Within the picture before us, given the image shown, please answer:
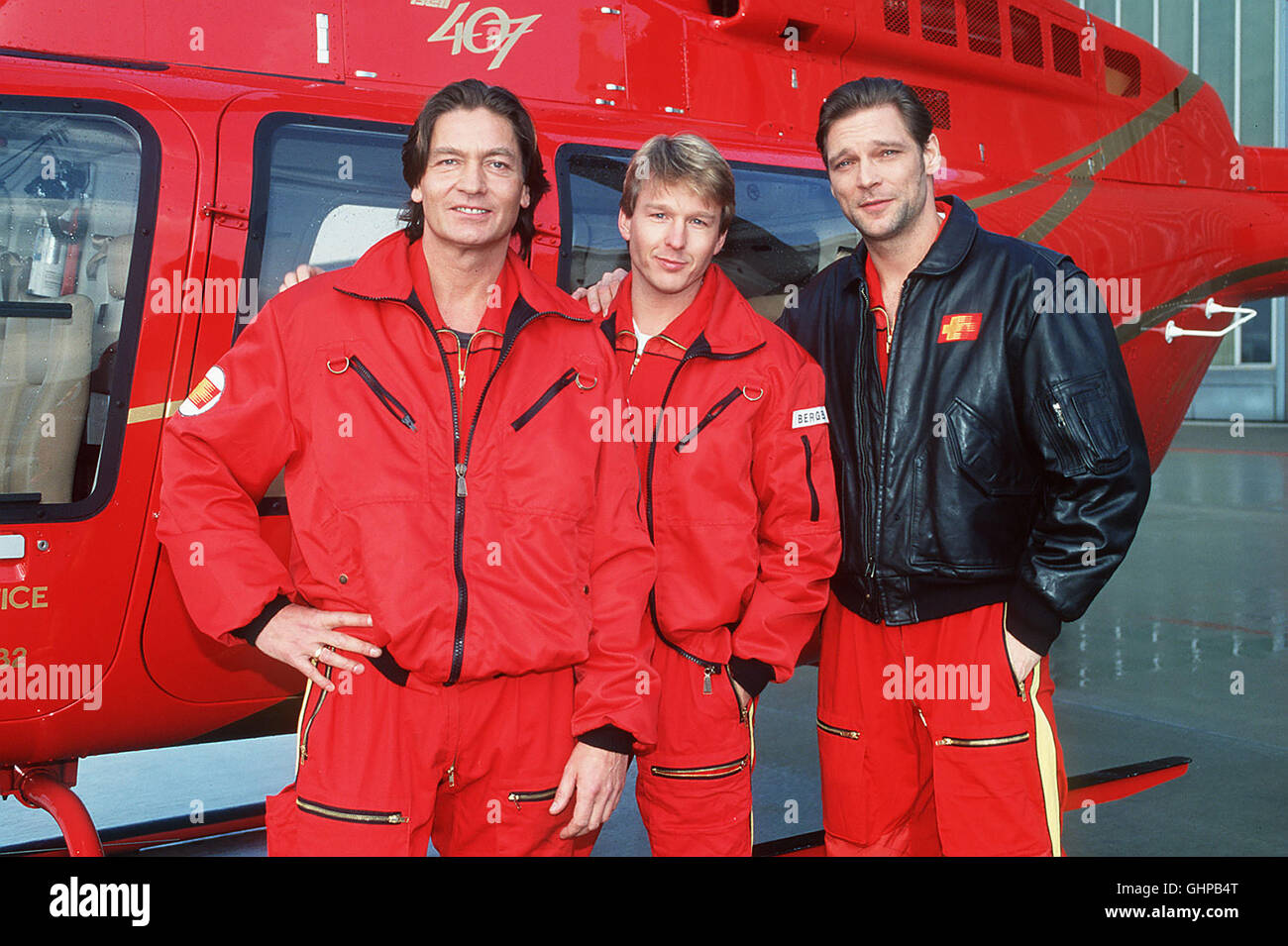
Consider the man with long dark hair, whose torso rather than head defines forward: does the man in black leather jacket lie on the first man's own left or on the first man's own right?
on the first man's own left

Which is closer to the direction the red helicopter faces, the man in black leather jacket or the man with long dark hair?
the man with long dark hair

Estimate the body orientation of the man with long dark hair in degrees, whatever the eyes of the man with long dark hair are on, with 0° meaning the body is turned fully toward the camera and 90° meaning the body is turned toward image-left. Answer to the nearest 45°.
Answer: approximately 0°
